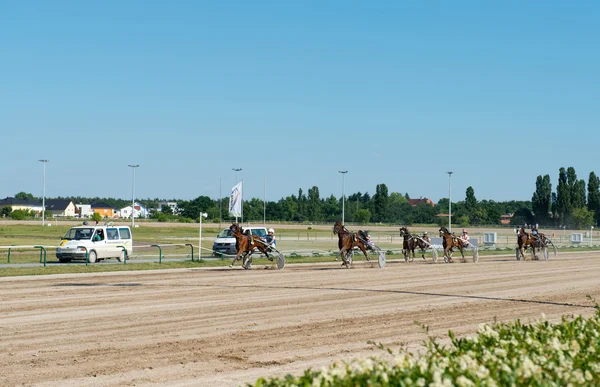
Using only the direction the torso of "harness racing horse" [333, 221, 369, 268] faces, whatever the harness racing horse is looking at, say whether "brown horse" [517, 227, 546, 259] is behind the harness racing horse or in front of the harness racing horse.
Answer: behind

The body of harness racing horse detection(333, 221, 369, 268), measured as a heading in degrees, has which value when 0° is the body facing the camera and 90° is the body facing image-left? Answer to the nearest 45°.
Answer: approximately 45°

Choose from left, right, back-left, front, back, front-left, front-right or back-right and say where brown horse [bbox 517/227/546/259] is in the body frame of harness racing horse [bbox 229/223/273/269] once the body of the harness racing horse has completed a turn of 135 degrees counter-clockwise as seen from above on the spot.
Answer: front-left

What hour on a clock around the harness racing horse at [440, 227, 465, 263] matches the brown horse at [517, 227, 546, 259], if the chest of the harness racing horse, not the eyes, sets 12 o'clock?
The brown horse is roughly at 6 o'clock from the harness racing horse.

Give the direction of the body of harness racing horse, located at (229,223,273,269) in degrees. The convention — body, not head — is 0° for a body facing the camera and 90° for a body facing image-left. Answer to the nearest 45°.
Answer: approximately 45°

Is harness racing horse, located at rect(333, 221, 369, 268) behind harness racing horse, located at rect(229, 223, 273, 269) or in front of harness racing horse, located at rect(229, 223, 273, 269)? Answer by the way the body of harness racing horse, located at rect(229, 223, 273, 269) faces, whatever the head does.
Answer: behind

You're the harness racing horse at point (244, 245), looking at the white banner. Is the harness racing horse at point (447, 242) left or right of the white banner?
right

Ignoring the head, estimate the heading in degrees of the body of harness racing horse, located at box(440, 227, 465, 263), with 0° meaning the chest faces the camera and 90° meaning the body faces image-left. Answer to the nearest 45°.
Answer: approximately 45°

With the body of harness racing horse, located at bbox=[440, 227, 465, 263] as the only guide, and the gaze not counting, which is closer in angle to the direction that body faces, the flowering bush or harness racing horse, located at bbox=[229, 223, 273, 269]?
the harness racing horse

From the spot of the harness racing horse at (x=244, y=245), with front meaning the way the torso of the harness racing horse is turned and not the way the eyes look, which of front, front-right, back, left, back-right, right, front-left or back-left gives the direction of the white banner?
back-right
